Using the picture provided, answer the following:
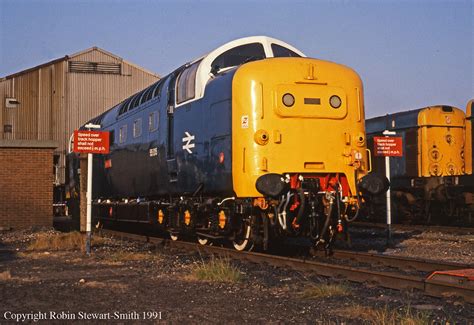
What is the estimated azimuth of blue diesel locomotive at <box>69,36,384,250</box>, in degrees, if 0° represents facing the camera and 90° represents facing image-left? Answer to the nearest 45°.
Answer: approximately 315°

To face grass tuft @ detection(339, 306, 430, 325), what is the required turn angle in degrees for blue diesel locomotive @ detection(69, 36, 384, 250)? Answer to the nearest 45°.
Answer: approximately 45° to its right

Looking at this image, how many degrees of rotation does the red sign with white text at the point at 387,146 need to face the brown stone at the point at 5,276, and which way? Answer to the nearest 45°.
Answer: approximately 45° to its right

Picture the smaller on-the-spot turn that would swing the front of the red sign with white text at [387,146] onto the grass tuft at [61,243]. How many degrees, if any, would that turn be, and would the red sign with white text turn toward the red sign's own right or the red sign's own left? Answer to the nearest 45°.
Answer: approximately 90° to the red sign's own right

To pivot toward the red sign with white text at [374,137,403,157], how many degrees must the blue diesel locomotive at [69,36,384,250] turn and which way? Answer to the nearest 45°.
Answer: approximately 90° to its left

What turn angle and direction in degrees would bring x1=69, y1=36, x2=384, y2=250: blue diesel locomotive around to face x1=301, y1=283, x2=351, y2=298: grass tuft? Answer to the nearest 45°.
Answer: approximately 45° to its right
